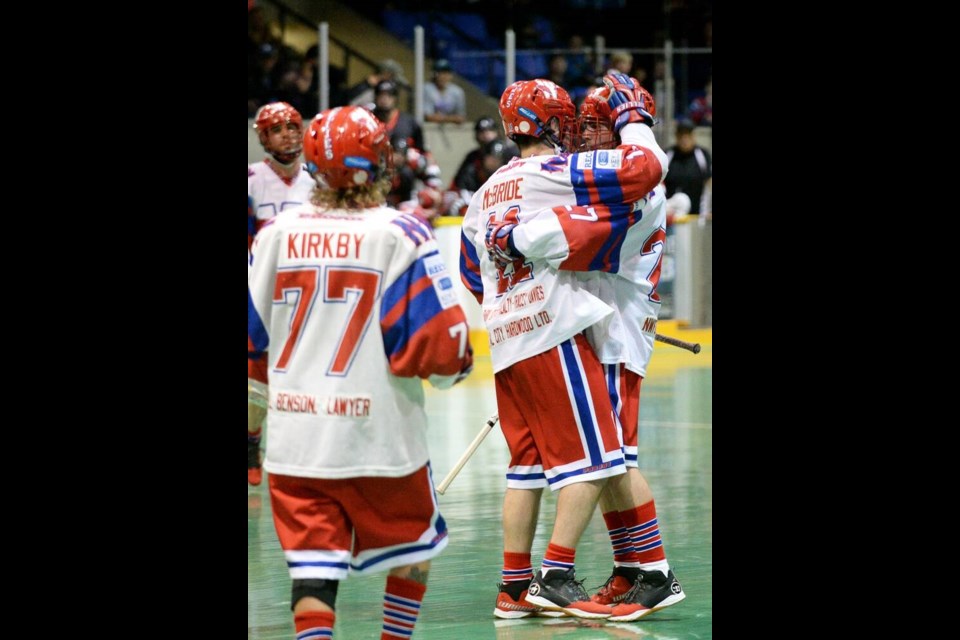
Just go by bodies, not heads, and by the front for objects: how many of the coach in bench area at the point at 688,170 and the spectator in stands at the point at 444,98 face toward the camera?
2

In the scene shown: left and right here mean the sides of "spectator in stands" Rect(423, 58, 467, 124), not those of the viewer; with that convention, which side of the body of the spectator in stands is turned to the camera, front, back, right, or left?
front

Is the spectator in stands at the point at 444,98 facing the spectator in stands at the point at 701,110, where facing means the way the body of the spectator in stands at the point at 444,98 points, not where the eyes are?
no

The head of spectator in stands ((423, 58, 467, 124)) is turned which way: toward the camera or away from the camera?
toward the camera

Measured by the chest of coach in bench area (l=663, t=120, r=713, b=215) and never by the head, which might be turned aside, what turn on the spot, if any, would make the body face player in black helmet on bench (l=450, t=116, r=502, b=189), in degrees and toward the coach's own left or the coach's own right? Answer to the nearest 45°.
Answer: approximately 45° to the coach's own right

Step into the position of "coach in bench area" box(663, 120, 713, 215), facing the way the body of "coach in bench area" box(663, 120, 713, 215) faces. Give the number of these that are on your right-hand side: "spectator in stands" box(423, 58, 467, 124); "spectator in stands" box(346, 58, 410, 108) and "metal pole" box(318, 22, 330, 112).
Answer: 3

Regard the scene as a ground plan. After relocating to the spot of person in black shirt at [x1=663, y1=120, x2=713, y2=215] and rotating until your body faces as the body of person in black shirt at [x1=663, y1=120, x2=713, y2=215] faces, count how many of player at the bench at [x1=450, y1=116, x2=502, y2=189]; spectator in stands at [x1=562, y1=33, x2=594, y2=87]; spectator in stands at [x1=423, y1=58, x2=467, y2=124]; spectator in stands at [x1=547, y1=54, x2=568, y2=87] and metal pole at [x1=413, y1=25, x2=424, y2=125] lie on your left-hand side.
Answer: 0

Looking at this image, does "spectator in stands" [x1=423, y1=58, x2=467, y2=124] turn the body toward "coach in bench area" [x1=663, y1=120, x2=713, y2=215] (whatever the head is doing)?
no

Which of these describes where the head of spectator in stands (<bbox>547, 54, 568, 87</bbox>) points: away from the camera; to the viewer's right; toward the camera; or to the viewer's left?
toward the camera

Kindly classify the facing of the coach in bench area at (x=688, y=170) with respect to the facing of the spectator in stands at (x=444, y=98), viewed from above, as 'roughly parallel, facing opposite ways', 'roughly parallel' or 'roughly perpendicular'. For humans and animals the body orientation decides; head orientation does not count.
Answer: roughly parallel

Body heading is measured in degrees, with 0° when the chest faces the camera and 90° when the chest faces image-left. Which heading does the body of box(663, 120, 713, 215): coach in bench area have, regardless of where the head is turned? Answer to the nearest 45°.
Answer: approximately 0°

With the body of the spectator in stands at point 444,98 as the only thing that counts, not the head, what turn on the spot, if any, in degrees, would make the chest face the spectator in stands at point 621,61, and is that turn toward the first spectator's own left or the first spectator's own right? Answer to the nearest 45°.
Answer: approximately 90° to the first spectator's own left

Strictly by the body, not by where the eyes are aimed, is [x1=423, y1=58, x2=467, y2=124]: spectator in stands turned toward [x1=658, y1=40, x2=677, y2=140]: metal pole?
no

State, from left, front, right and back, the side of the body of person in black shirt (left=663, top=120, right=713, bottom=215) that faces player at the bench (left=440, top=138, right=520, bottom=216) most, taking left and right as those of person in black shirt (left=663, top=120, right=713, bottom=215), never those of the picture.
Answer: right

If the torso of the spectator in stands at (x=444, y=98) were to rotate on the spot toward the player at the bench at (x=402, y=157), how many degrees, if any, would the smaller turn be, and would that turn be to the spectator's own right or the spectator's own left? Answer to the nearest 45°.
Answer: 0° — they already face them

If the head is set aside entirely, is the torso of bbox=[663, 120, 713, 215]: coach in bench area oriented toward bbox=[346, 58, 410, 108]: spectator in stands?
no

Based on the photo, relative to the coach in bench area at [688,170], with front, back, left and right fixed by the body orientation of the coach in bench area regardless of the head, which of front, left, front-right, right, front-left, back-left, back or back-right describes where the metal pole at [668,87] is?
back
